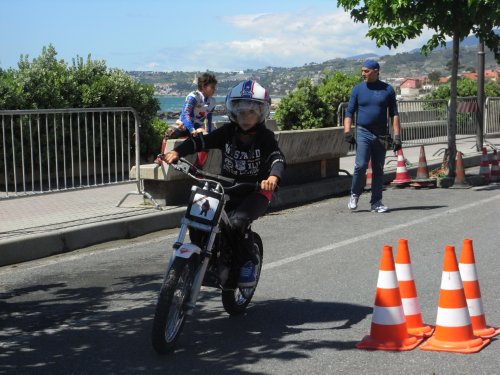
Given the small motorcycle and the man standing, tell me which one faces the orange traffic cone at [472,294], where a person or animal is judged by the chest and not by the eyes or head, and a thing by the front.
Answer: the man standing

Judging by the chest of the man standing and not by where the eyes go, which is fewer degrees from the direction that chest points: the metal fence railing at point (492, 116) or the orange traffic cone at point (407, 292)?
the orange traffic cone

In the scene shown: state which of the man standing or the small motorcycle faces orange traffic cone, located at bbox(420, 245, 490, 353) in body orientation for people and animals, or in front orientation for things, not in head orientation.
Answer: the man standing

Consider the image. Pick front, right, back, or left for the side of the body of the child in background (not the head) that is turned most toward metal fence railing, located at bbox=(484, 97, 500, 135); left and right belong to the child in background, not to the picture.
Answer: left

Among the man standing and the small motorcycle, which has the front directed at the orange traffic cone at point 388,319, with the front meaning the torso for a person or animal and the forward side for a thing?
the man standing

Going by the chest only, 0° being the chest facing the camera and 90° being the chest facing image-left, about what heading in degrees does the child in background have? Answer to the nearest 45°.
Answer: approximately 315°
